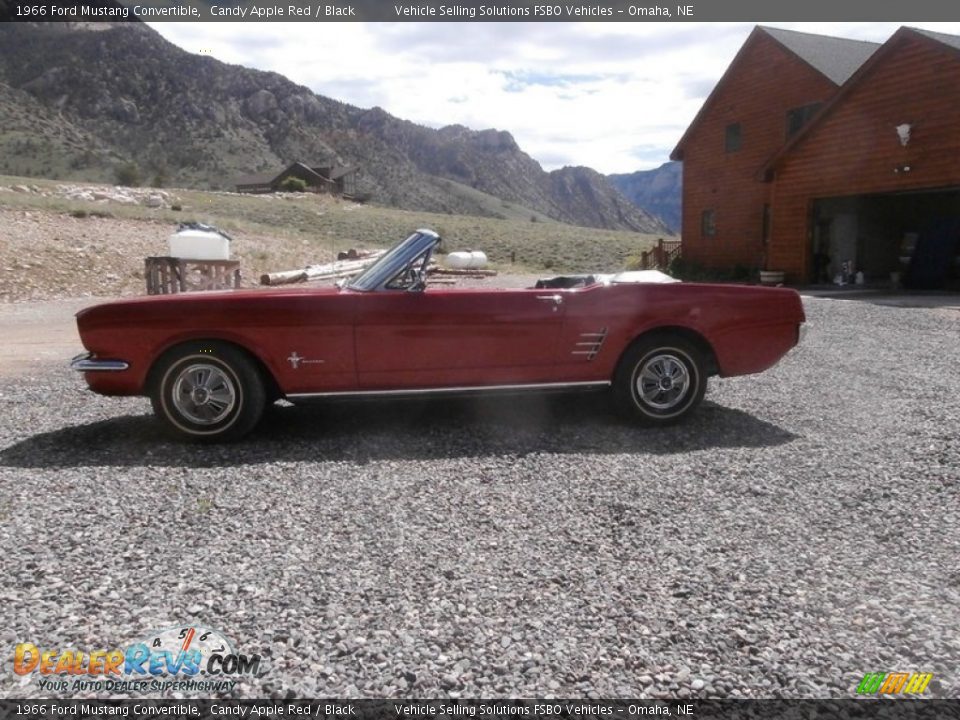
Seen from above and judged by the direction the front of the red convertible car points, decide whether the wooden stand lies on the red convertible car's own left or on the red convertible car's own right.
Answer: on the red convertible car's own right

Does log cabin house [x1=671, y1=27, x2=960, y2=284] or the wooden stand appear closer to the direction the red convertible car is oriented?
the wooden stand

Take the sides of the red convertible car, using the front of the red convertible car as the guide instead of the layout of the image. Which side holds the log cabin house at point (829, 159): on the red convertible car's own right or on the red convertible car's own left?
on the red convertible car's own right

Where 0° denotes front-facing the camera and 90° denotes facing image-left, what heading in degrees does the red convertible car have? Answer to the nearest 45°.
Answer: approximately 90°

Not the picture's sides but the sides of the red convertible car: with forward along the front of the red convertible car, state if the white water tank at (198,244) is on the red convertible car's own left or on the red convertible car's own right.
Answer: on the red convertible car's own right

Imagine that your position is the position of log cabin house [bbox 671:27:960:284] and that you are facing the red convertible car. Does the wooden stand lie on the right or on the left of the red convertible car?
right

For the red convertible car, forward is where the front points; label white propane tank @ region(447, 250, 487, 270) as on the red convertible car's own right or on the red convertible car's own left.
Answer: on the red convertible car's own right
